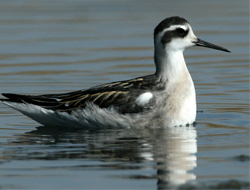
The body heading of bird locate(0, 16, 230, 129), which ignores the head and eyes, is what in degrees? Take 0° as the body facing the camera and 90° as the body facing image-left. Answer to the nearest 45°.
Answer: approximately 270°
